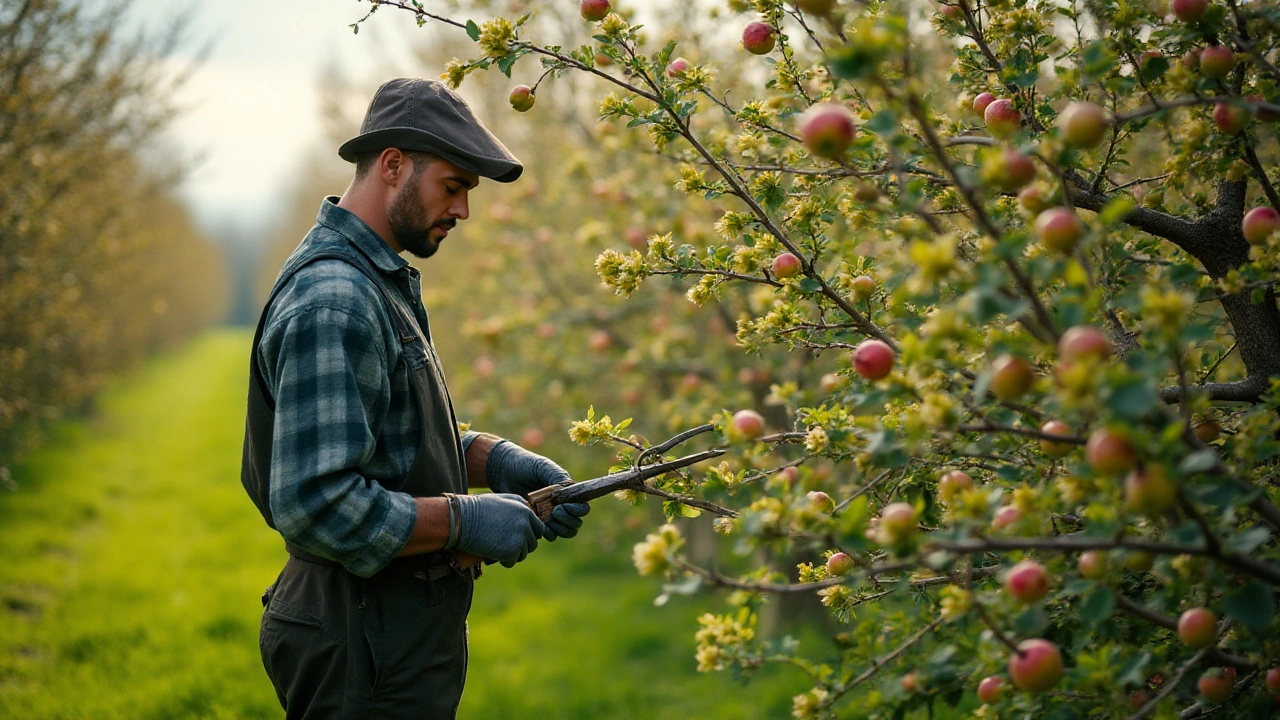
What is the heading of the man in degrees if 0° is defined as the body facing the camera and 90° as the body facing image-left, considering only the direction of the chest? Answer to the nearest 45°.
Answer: approximately 270°

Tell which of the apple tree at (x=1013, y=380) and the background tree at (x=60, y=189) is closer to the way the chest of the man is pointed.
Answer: the apple tree

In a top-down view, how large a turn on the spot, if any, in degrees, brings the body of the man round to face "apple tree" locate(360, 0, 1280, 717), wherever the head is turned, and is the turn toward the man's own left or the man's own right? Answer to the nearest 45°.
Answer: approximately 45° to the man's own right

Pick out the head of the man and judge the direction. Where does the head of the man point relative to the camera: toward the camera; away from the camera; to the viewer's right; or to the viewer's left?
to the viewer's right
